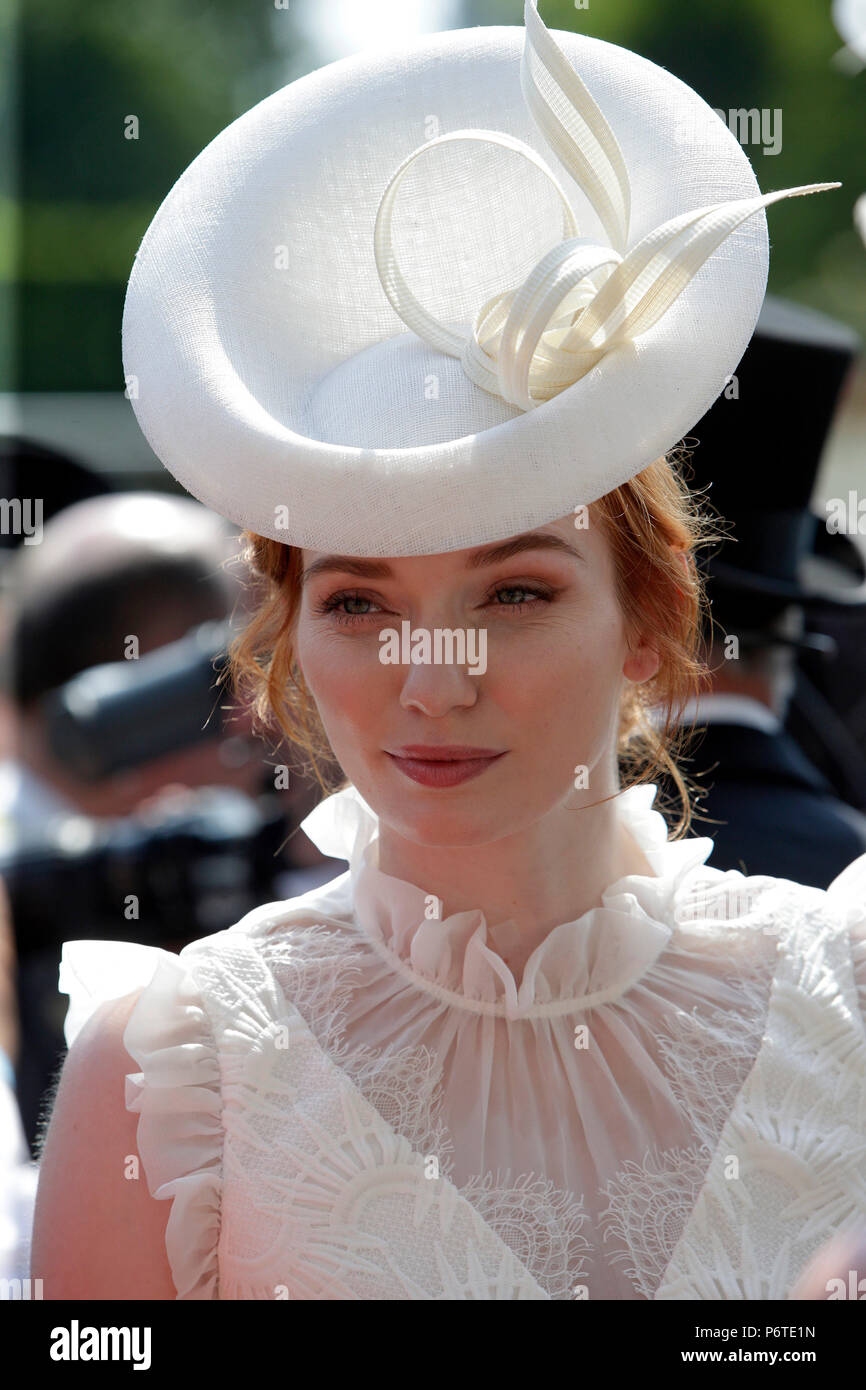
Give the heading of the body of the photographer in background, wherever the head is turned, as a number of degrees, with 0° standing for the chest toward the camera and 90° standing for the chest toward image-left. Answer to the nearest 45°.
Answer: approximately 270°

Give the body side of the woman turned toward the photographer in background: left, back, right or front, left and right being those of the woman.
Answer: back

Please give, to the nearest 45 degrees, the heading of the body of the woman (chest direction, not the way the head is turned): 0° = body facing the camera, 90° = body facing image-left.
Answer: approximately 0°

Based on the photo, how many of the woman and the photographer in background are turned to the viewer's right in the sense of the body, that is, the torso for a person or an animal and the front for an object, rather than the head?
1

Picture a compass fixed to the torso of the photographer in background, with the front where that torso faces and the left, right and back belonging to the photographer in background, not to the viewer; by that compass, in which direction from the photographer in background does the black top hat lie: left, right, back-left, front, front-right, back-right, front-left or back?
front-right
